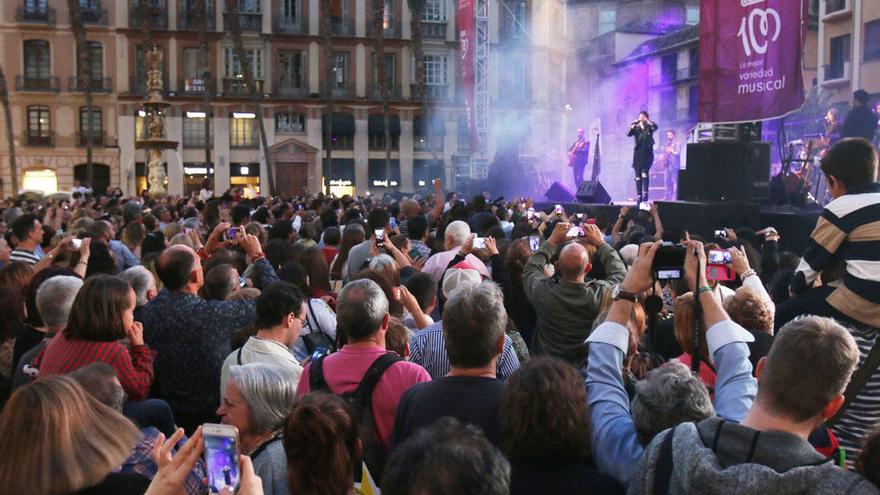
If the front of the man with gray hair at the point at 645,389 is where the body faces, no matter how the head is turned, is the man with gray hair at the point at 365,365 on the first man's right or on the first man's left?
on the first man's left

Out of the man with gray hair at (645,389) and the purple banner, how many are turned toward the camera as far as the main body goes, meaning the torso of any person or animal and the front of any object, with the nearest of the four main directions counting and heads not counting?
1

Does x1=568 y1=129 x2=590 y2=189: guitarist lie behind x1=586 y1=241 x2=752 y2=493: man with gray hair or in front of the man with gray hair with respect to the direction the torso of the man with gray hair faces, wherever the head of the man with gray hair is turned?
in front

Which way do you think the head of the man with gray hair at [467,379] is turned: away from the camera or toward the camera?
away from the camera

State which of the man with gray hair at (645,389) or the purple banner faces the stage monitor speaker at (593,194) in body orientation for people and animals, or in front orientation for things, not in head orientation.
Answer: the man with gray hair

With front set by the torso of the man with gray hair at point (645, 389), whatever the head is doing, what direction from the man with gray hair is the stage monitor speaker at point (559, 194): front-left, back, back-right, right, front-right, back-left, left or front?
front

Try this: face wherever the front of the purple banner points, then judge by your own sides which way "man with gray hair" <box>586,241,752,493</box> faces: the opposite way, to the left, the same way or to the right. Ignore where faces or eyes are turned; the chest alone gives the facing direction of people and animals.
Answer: the opposite way

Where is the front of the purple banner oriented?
toward the camera

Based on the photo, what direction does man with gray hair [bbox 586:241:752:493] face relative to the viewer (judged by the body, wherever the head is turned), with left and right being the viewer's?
facing away from the viewer

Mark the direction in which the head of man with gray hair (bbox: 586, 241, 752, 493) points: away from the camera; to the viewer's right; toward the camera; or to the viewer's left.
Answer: away from the camera

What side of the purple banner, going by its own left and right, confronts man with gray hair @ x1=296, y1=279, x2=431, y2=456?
front

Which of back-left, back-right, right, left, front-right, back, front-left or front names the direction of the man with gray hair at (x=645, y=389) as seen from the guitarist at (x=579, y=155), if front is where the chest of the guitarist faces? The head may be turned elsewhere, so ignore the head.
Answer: front-left

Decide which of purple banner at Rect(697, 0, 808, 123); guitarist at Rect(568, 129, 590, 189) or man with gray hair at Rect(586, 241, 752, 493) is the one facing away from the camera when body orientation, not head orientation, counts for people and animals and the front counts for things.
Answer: the man with gray hair

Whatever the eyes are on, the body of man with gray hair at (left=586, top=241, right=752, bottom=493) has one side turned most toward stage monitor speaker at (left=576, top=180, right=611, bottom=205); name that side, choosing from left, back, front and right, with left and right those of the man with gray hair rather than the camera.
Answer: front

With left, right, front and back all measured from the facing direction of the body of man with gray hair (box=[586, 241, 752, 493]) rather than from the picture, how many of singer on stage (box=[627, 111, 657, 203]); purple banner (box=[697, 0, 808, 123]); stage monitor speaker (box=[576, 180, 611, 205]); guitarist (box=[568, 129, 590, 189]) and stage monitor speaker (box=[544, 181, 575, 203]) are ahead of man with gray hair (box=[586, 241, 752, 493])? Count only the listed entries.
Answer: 5

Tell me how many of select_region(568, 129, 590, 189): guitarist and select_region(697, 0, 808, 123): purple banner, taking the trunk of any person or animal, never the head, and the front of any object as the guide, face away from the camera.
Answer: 0

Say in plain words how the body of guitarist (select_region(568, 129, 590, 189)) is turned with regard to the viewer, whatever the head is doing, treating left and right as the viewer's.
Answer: facing the viewer and to the left of the viewer
